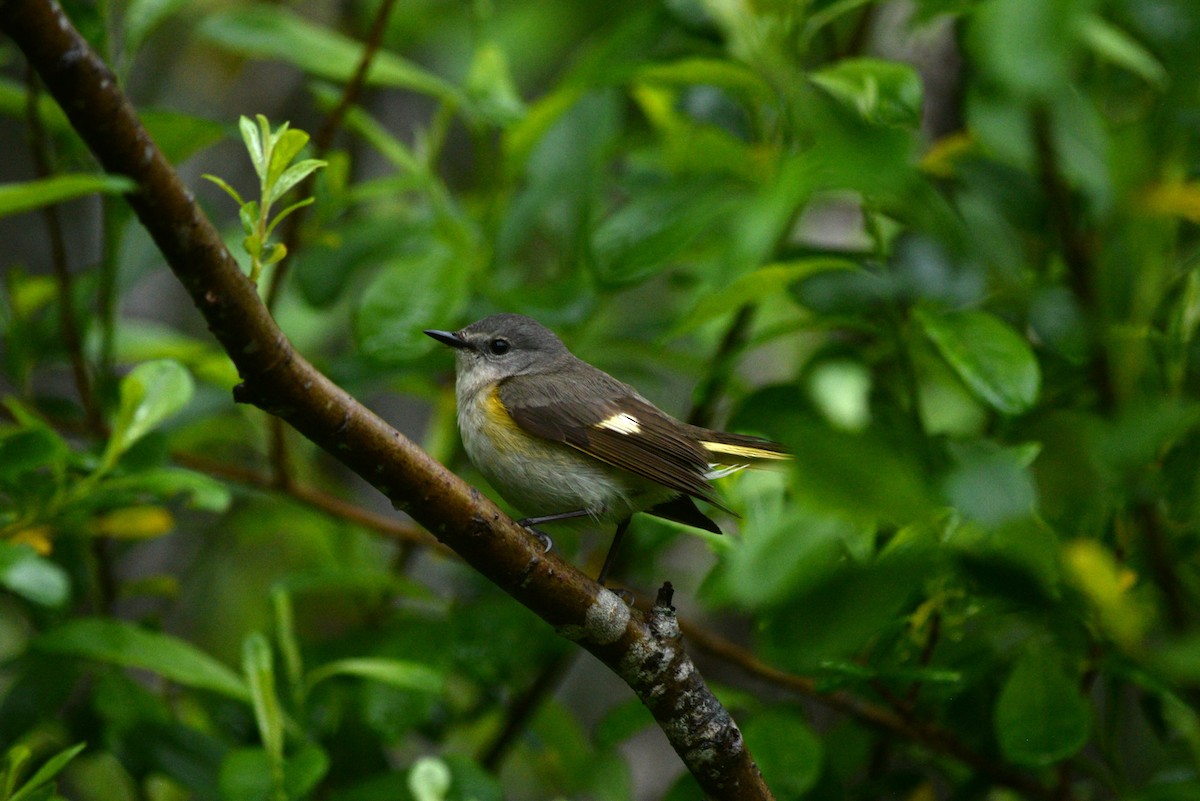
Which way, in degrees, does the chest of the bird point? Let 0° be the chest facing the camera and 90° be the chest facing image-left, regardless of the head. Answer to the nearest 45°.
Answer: approximately 90°

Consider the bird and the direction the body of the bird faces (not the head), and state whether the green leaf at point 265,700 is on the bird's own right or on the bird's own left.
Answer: on the bird's own left

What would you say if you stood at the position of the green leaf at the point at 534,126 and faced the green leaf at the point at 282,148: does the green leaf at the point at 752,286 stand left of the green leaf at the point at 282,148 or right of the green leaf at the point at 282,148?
left
